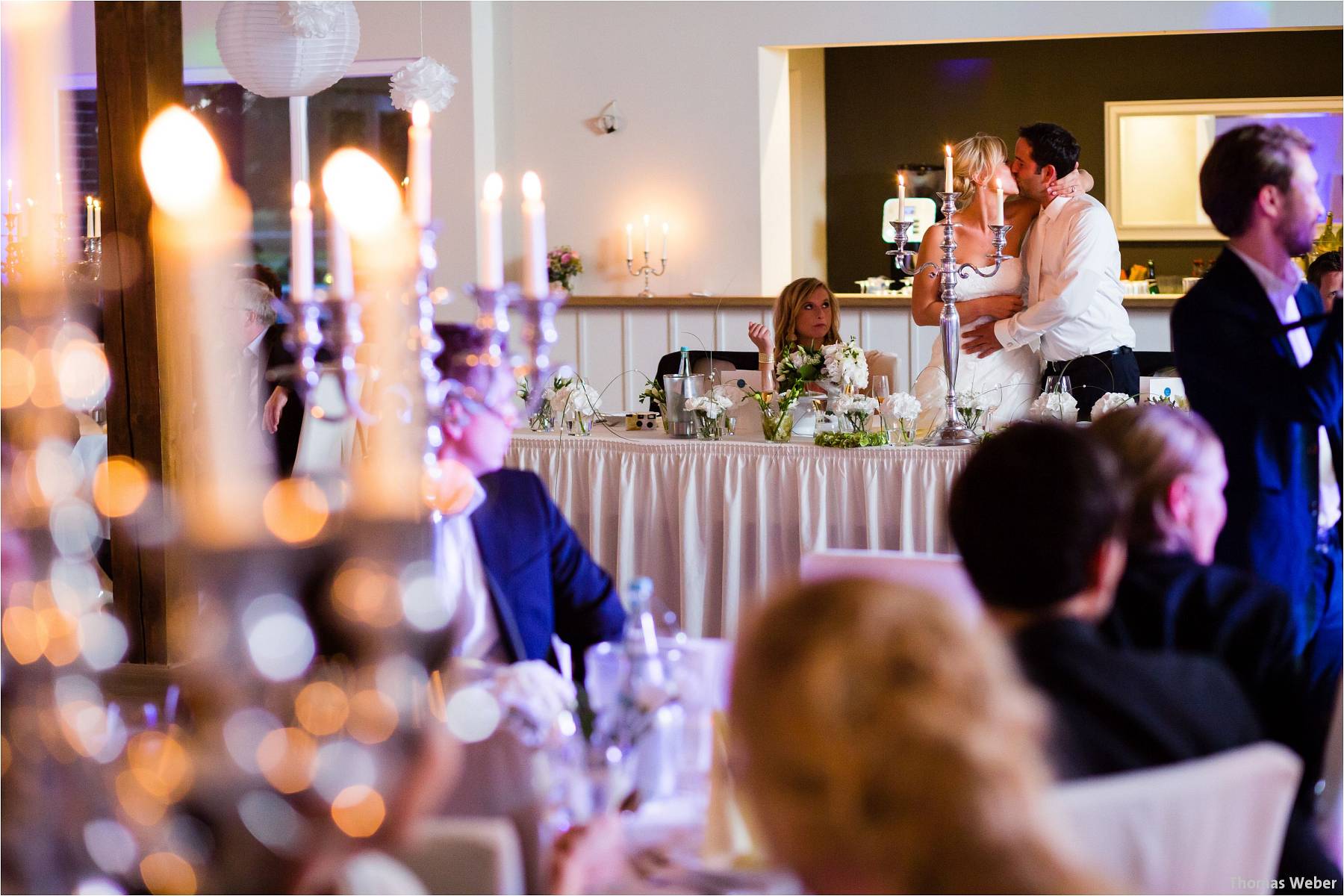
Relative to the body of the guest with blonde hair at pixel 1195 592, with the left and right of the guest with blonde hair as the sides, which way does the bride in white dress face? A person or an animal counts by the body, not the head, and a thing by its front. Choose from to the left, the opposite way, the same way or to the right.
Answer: to the right

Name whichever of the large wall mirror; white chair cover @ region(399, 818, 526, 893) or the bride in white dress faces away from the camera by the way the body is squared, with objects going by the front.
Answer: the white chair cover

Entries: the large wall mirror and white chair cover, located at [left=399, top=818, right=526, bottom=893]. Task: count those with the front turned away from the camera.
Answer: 1

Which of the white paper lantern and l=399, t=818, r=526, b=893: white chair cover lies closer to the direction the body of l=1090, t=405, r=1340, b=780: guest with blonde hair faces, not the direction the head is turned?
the white paper lantern

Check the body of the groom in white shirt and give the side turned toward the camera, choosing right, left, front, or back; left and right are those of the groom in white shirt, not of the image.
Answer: left

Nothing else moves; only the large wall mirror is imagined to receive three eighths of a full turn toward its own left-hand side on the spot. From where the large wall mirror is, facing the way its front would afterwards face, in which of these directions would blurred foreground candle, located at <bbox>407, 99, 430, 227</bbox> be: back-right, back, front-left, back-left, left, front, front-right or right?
back-right

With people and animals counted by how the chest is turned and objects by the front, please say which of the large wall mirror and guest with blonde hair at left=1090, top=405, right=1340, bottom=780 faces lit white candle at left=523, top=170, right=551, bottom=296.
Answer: the large wall mirror

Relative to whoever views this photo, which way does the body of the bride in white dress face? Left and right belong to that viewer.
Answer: facing the viewer and to the right of the viewer

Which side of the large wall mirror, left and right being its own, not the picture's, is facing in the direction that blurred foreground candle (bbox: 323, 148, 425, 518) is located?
front

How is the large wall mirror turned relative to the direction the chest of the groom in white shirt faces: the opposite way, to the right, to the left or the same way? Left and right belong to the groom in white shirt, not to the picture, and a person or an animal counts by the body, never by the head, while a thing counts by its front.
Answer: to the left

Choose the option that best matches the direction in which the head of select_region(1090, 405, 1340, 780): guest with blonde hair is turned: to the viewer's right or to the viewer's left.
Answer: to the viewer's right

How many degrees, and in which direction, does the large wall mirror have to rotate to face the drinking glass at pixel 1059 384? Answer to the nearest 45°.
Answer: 0° — it already faces it

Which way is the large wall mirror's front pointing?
toward the camera

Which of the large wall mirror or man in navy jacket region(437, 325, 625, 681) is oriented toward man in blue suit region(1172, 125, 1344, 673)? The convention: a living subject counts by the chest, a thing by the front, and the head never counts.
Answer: the large wall mirror

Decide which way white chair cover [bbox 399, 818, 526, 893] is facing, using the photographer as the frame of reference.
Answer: facing away from the viewer

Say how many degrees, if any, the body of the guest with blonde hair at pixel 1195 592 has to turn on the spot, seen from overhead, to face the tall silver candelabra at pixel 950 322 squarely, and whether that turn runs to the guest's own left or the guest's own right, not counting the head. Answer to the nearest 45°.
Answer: approximately 45° to the guest's own left

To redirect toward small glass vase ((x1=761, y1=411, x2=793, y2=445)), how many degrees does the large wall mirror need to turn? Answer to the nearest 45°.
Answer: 0° — it already faces it
